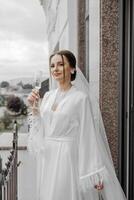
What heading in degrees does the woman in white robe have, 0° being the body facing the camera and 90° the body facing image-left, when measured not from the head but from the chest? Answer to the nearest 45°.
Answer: approximately 45°
